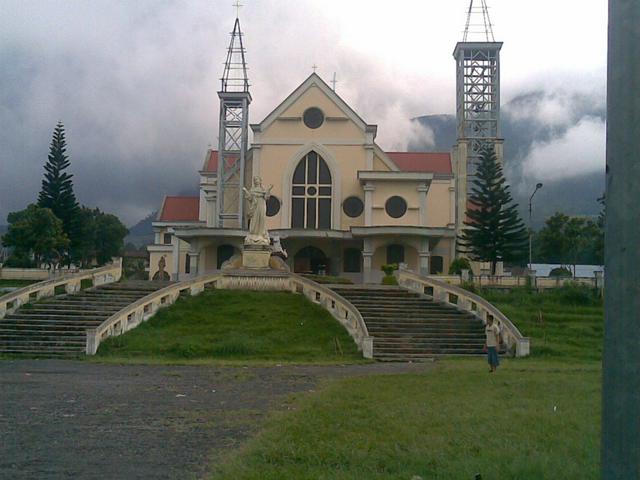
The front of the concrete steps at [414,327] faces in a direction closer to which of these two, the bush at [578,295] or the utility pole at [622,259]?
the utility pole

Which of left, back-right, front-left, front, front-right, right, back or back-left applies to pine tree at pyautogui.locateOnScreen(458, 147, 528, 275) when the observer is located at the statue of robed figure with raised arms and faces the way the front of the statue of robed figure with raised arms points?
back-left

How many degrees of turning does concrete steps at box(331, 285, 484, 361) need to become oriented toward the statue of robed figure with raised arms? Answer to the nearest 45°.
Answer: approximately 135° to its right

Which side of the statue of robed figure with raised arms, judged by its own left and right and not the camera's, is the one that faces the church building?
back

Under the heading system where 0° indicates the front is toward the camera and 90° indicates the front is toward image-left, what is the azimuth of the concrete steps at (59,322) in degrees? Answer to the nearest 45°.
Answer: approximately 0°

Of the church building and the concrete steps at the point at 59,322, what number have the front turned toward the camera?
2

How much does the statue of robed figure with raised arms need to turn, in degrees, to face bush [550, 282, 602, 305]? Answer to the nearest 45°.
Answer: approximately 90° to its left
